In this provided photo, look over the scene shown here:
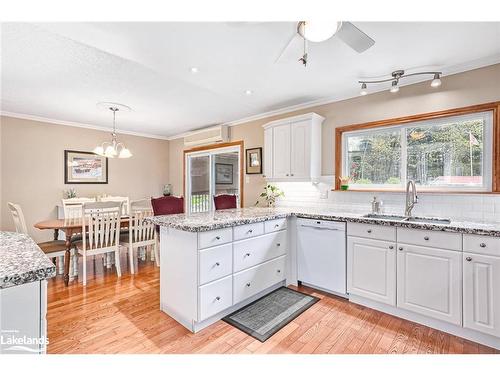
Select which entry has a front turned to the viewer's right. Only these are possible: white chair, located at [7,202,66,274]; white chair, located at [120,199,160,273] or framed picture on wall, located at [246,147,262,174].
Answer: white chair, located at [7,202,66,274]

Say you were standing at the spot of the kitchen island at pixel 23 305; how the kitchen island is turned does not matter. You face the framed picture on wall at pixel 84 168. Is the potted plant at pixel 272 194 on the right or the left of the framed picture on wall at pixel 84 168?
right

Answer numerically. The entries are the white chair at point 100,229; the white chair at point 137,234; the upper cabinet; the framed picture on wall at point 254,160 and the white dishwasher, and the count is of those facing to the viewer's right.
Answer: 0

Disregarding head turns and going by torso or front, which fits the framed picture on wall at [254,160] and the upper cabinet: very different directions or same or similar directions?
same or similar directions

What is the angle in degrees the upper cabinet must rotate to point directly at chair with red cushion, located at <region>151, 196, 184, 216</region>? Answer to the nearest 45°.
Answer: approximately 45° to its right

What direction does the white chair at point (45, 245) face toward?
to the viewer's right

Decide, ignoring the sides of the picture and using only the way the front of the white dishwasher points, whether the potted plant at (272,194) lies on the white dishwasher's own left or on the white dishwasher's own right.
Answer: on the white dishwasher's own right

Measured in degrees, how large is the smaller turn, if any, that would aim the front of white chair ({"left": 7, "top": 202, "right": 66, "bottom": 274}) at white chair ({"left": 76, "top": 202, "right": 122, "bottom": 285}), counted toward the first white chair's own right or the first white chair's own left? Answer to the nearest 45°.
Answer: approximately 45° to the first white chair's own right

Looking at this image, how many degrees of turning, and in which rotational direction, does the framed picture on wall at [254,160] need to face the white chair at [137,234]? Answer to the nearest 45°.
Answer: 0° — it already faces it

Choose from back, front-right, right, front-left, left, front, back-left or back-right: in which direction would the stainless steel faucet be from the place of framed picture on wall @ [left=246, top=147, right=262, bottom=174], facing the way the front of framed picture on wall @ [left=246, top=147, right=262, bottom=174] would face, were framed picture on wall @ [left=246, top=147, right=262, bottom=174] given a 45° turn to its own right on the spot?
back-left

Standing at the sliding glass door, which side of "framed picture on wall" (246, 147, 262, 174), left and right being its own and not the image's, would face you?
right

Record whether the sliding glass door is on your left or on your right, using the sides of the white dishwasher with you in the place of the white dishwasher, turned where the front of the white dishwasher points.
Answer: on your right

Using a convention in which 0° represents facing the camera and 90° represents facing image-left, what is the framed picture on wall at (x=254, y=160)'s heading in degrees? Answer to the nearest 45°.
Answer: approximately 45°

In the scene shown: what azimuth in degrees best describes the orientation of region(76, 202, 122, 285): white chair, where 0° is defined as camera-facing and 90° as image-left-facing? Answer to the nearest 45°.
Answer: approximately 135°

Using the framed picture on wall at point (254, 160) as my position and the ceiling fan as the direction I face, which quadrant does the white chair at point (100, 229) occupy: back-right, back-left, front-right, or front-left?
front-right
